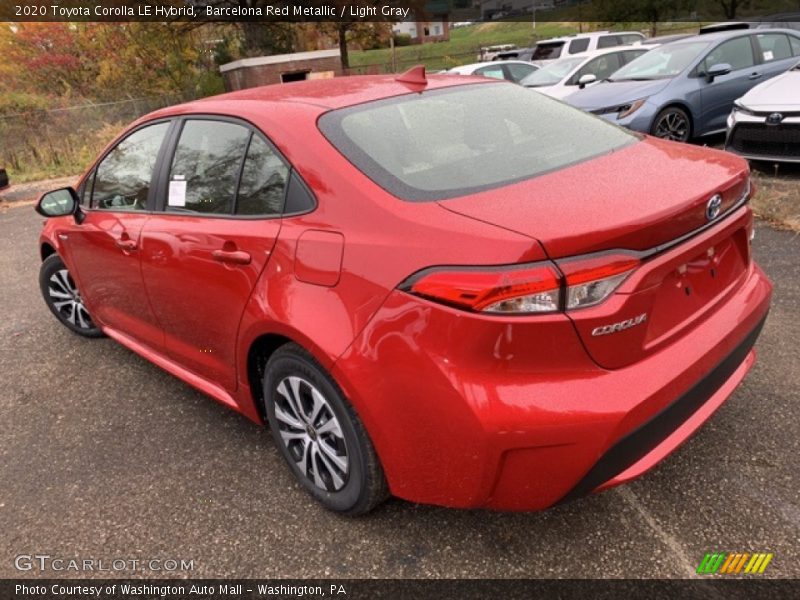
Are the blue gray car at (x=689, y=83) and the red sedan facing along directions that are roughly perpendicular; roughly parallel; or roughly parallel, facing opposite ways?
roughly perpendicular

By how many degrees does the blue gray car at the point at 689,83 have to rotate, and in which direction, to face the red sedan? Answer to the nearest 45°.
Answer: approximately 45° to its left

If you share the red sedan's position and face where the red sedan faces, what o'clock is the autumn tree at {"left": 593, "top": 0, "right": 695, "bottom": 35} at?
The autumn tree is roughly at 2 o'clock from the red sedan.

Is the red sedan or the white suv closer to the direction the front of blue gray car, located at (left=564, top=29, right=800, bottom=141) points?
the red sedan

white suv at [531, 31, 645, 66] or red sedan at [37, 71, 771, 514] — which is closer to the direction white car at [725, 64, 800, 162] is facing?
the red sedan

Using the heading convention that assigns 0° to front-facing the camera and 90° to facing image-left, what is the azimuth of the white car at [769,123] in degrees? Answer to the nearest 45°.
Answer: approximately 45°

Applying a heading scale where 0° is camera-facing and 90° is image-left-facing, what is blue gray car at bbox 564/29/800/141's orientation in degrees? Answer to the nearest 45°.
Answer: approximately 45°

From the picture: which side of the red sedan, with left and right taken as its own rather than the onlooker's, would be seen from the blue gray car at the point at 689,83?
right

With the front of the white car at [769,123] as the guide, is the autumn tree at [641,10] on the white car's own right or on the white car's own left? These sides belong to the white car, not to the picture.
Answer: on the white car's own right

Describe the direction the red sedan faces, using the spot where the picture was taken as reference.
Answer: facing away from the viewer and to the left of the viewer
